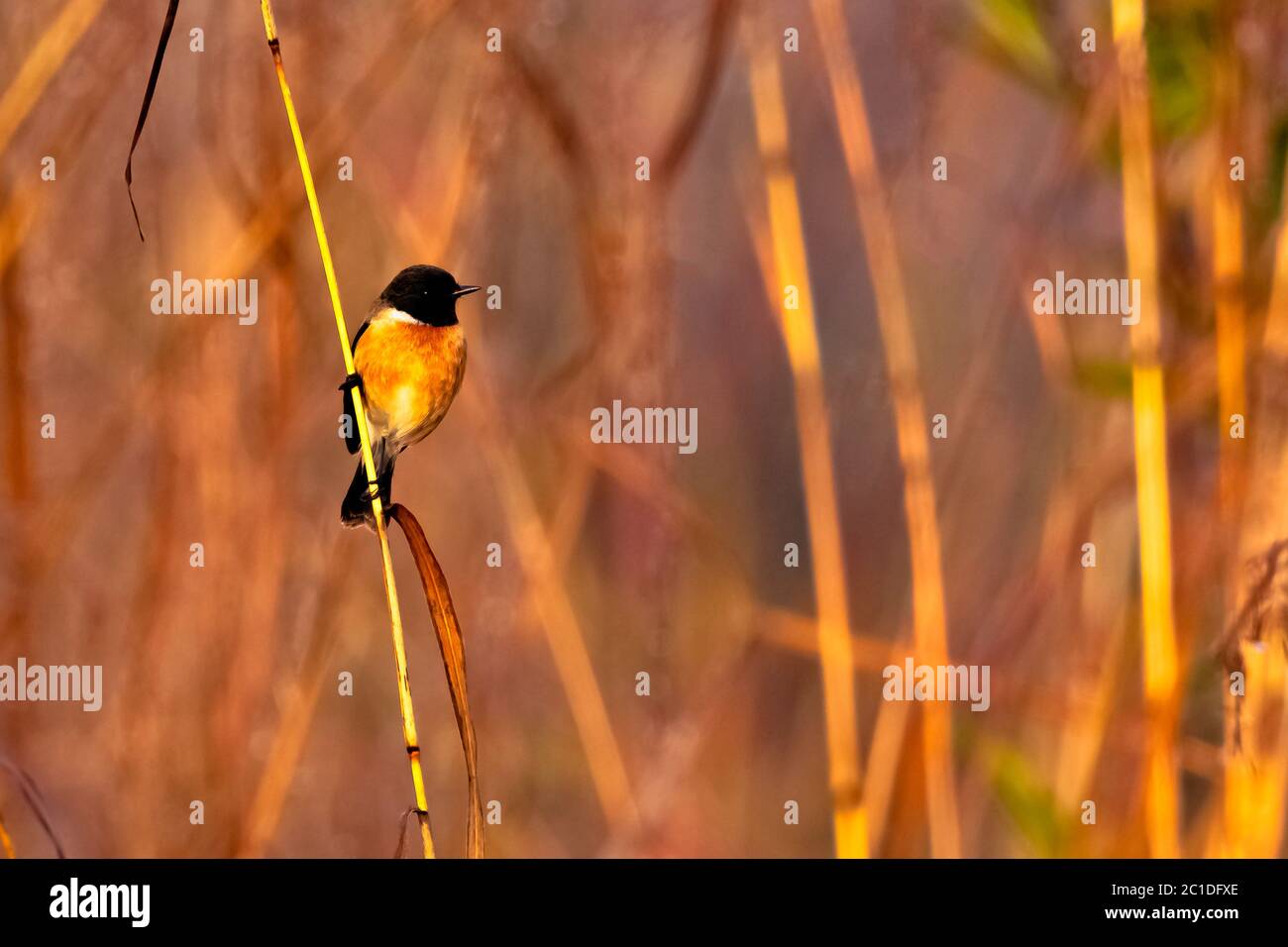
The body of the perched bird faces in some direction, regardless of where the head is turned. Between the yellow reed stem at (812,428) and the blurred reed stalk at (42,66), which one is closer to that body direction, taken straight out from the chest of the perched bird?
the yellow reed stem

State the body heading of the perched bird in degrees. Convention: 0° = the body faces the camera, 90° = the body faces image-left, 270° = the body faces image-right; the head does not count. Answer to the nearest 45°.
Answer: approximately 315°
